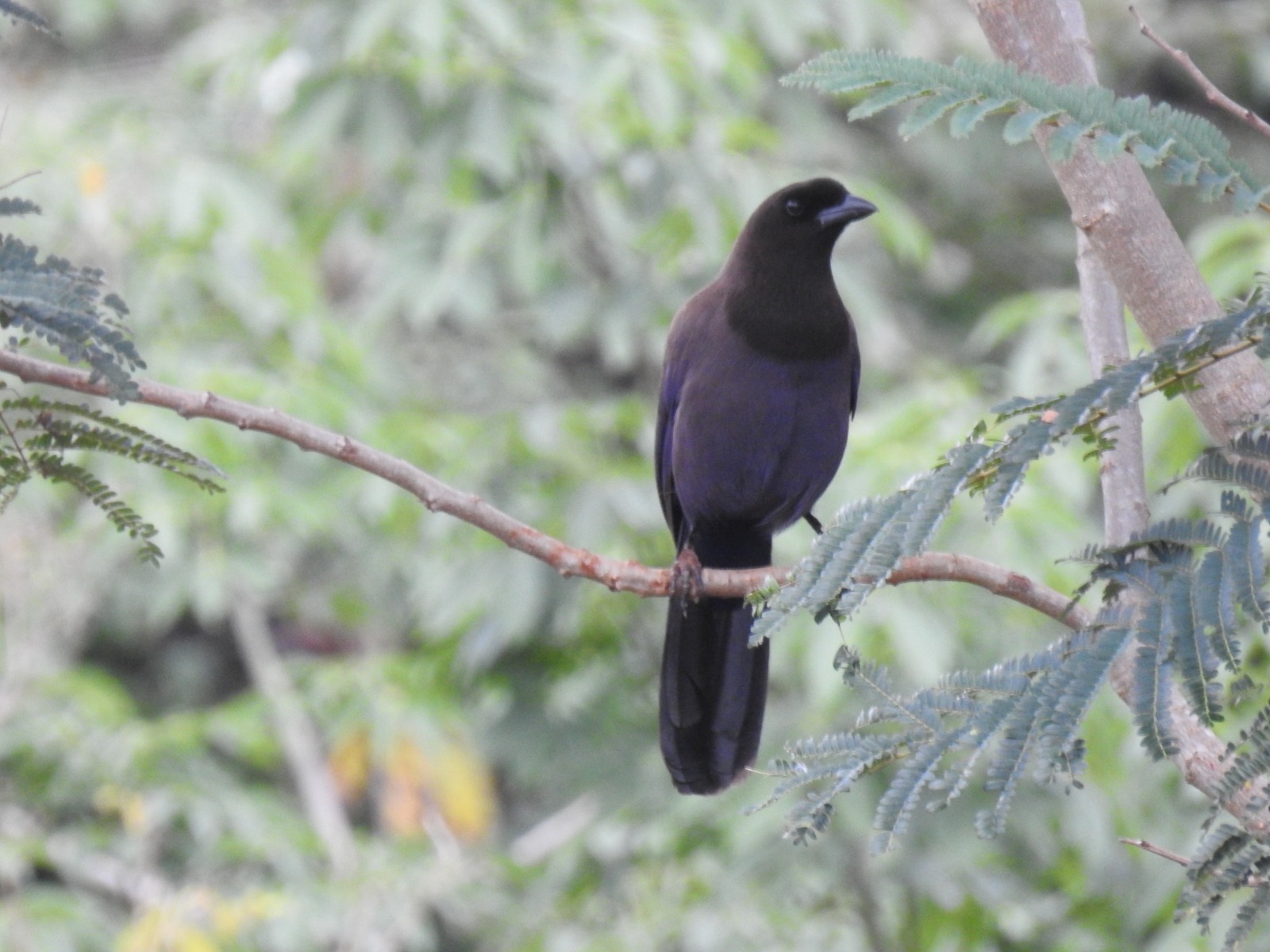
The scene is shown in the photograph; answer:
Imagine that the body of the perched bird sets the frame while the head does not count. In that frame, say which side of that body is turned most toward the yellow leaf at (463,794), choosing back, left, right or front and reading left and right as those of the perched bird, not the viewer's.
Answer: back

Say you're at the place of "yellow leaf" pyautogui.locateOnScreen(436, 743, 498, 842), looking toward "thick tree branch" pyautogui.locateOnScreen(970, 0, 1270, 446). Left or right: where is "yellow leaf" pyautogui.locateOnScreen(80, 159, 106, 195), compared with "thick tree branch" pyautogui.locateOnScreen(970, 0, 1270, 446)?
right

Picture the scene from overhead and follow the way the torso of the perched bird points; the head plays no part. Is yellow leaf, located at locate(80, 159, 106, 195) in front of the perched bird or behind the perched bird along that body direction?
behind

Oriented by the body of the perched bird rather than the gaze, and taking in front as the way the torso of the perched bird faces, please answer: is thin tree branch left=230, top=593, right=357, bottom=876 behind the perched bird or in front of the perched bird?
behind

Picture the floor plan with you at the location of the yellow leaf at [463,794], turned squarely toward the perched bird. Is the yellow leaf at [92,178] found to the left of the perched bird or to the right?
right
